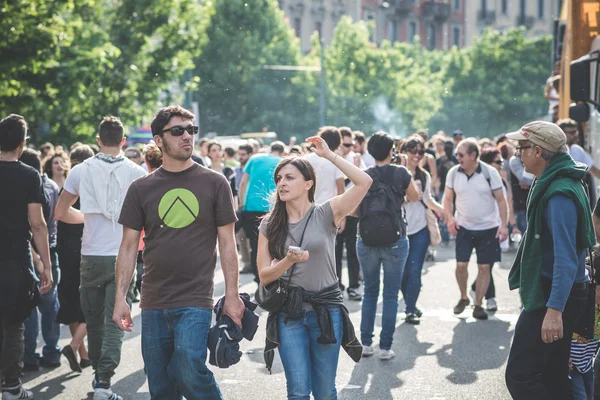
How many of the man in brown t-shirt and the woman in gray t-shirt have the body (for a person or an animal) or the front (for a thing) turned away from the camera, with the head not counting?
0

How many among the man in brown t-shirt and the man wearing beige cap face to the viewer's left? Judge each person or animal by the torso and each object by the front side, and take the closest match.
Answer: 1

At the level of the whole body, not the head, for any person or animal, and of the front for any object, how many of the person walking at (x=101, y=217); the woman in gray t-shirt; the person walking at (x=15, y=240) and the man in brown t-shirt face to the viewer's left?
0

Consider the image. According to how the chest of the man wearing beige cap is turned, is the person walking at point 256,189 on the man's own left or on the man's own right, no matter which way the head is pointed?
on the man's own right

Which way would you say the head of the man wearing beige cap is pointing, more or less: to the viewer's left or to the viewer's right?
to the viewer's left

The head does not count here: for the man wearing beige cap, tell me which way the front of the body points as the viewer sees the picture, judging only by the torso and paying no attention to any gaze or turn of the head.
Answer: to the viewer's left

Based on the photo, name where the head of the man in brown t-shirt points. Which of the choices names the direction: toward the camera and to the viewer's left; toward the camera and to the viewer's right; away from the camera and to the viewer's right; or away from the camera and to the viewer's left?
toward the camera and to the viewer's right

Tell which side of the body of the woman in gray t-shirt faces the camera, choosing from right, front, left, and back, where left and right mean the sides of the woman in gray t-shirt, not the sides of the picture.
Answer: front

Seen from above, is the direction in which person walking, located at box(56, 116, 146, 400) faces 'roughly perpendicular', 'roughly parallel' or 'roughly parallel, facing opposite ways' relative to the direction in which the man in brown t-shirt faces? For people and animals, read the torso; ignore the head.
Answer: roughly parallel, facing opposite ways

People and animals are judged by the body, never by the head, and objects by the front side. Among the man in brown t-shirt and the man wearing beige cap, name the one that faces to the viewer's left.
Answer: the man wearing beige cap

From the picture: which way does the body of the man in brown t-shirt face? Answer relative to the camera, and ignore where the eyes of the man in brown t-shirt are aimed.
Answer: toward the camera

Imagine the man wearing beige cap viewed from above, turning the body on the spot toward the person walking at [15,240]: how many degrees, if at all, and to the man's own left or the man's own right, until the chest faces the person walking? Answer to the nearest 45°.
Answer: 0° — they already face them

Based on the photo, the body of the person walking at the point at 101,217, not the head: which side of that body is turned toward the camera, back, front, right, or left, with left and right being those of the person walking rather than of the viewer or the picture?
back
